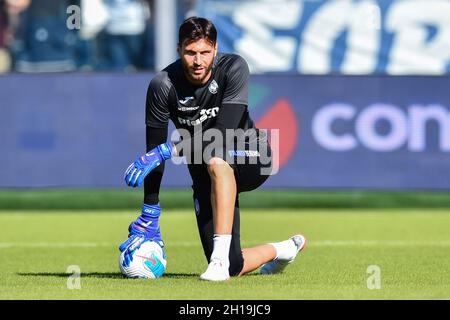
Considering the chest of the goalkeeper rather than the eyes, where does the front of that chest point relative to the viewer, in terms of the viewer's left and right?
facing the viewer and to the left of the viewer
